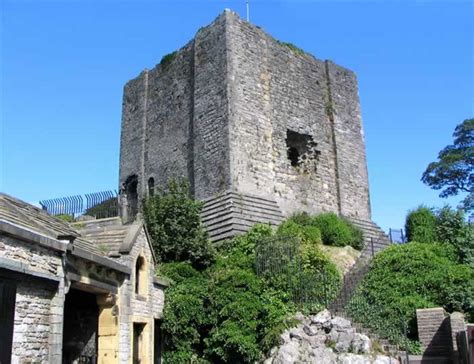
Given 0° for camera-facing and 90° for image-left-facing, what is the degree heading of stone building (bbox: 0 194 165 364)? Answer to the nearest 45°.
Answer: approximately 315°

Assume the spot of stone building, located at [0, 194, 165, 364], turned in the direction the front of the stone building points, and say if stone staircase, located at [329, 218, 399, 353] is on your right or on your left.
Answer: on your left

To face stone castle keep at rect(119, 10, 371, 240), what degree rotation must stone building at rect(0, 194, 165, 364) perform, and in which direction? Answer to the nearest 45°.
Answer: approximately 90° to its left

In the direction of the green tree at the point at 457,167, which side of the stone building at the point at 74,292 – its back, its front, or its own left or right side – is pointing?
left

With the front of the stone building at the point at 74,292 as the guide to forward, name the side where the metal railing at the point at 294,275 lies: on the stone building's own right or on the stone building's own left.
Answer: on the stone building's own left

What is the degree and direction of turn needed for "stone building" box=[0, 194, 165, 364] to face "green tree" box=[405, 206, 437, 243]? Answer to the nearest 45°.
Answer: approximately 90° to its left

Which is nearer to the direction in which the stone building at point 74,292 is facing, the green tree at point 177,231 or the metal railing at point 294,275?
the metal railing

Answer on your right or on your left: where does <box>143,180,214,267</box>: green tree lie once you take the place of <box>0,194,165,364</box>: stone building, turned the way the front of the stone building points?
on your left

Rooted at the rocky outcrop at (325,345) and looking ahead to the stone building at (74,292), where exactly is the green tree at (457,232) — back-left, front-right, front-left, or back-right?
back-right

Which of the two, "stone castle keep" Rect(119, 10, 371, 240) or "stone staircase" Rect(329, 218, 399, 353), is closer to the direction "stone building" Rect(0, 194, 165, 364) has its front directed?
the stone staircase

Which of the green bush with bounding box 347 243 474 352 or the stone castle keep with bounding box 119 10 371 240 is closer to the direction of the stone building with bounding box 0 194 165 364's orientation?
the green bush
